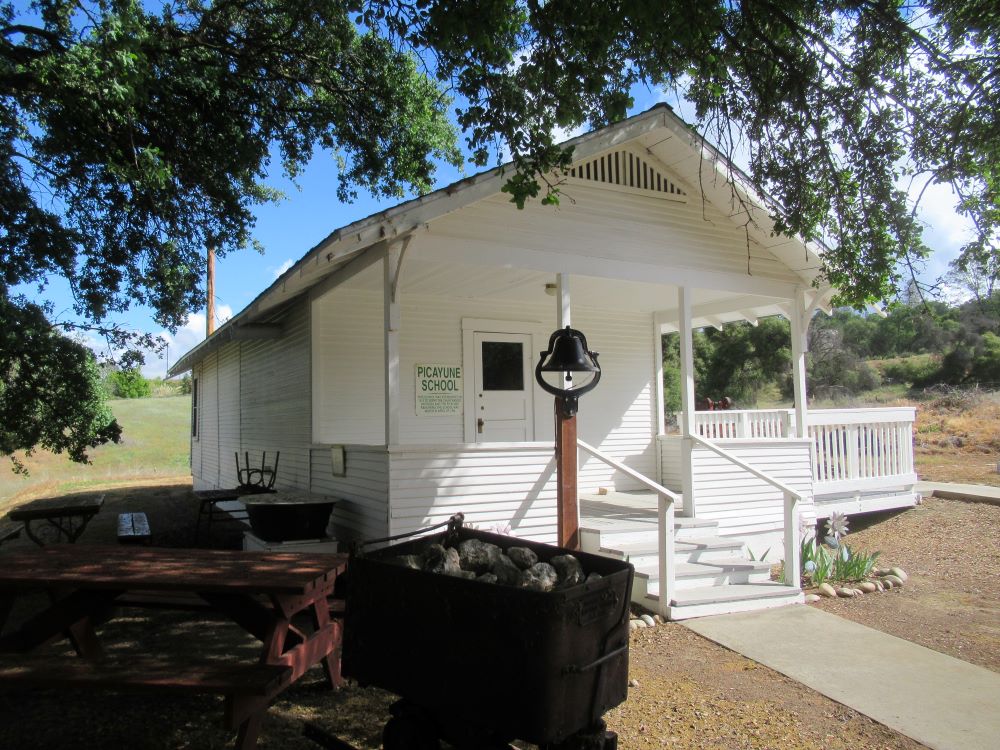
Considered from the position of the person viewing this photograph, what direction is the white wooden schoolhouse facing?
facing the viewer and to the right of the viewer

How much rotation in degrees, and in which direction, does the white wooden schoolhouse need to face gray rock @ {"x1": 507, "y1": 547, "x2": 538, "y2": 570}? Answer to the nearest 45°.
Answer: approximately 45° to its right

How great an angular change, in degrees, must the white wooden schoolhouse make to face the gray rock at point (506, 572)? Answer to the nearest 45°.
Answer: approximately 45° to its right

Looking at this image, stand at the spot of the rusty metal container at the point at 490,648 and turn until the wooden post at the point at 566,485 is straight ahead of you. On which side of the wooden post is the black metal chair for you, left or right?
left

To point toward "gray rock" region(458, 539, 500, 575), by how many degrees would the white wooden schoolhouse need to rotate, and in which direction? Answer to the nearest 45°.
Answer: approximately 45° to its right

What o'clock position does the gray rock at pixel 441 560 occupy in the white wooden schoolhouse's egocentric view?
The gray rock is roughly at 2 o'clock from the white wooden schoolhouse.

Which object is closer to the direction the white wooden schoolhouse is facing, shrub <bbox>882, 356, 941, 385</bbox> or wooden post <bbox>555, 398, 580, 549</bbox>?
the wooden post

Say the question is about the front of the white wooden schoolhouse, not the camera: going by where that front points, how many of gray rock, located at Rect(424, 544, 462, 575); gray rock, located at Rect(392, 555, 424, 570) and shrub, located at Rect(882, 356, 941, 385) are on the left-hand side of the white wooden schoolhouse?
1

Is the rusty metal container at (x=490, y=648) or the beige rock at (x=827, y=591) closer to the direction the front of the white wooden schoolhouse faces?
the beige rock

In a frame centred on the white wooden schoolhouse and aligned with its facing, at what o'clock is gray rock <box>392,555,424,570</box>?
The gray rock is roughly at 2 o'clock from the white wooden schoolhouse.

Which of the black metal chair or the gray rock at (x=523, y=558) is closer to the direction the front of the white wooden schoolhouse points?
the gray rock
